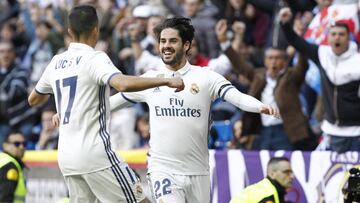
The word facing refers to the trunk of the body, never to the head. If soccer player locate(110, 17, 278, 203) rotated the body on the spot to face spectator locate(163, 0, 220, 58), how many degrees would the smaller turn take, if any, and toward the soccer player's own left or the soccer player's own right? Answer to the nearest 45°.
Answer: approximately 180°

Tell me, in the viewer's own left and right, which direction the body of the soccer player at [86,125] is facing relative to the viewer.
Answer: facing away from the viewer and to the right of the viewer

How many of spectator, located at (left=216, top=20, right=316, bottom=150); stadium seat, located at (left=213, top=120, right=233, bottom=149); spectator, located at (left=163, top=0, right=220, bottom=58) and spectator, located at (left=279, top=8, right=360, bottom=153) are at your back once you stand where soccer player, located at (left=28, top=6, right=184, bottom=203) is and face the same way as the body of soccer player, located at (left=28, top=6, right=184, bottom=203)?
0

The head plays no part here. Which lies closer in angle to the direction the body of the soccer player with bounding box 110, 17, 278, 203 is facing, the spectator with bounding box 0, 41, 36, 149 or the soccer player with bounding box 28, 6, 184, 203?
the soccer player

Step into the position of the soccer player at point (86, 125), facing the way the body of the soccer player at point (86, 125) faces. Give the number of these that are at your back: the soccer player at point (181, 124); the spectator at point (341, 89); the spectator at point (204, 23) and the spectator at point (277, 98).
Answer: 0

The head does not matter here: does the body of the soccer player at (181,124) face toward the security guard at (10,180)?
no

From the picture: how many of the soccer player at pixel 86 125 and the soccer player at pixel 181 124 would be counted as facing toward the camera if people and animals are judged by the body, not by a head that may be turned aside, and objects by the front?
1

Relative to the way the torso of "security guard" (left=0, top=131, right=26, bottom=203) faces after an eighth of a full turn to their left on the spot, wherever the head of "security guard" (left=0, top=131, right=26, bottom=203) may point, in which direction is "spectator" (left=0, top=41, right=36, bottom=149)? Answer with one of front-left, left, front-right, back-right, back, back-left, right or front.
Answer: left

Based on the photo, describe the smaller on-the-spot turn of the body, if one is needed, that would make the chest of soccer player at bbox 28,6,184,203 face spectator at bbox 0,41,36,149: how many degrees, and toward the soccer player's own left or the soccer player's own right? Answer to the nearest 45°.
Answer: approximately 45° to the soccer player's own left

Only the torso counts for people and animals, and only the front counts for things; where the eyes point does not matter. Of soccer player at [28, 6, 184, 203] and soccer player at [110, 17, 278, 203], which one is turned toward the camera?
soccer player at [110, 17, 278, 203]

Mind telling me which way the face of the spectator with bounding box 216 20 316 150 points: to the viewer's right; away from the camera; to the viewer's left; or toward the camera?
toward the camera

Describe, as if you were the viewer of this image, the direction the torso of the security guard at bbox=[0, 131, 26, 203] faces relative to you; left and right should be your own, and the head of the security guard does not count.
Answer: facing the viewer and to the right of the viewer

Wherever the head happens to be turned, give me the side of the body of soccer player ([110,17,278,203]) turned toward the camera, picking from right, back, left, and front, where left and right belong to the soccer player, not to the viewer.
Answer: front
